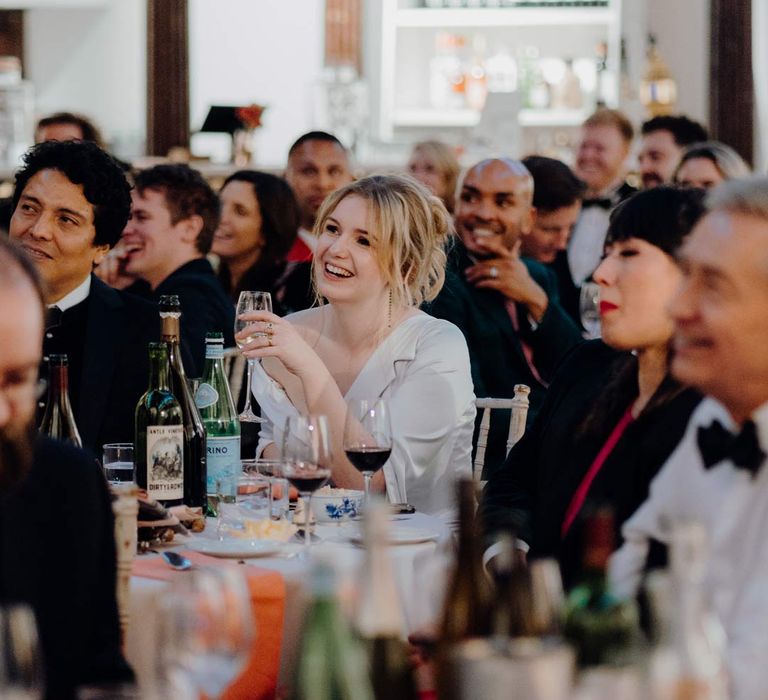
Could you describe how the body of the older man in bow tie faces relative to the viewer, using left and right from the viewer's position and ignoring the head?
facing the viewer and to the left of the viewer

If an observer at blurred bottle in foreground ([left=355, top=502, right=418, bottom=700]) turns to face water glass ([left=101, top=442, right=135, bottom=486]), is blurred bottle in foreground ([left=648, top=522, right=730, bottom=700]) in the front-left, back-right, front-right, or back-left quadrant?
back-right

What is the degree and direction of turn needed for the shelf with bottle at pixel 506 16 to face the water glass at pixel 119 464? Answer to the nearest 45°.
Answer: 0° — it already faces it

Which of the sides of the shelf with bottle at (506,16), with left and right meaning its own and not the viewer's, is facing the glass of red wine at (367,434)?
front

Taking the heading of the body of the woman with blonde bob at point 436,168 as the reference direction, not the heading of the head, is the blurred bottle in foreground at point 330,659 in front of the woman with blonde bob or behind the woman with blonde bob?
in front

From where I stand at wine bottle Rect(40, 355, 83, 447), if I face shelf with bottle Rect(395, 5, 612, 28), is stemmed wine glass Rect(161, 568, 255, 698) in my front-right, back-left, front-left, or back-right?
back-right

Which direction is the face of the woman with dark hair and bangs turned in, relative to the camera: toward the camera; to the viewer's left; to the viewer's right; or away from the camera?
to the viewer's left

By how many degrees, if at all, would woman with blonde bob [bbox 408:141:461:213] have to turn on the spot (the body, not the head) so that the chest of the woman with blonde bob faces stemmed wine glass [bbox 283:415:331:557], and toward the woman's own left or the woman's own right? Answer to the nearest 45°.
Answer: approximately 45° to the woman's own left

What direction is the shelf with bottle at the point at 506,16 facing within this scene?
toward the camera

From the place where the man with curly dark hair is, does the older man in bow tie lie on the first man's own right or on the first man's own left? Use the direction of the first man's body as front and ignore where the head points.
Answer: on the first man's own left

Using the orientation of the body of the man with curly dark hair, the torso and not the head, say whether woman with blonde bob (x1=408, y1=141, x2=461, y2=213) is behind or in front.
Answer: behind
